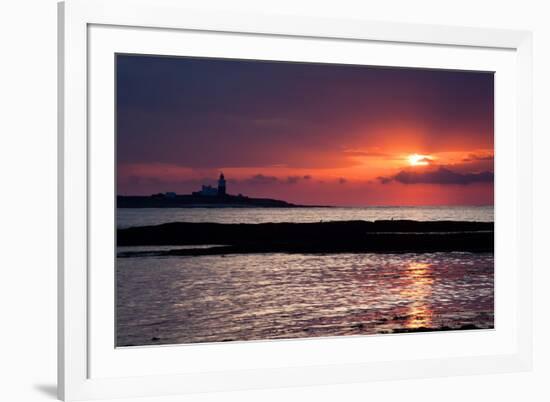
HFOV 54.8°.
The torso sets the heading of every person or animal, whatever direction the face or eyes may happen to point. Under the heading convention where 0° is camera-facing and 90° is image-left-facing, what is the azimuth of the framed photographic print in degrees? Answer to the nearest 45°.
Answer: approximately 315°
